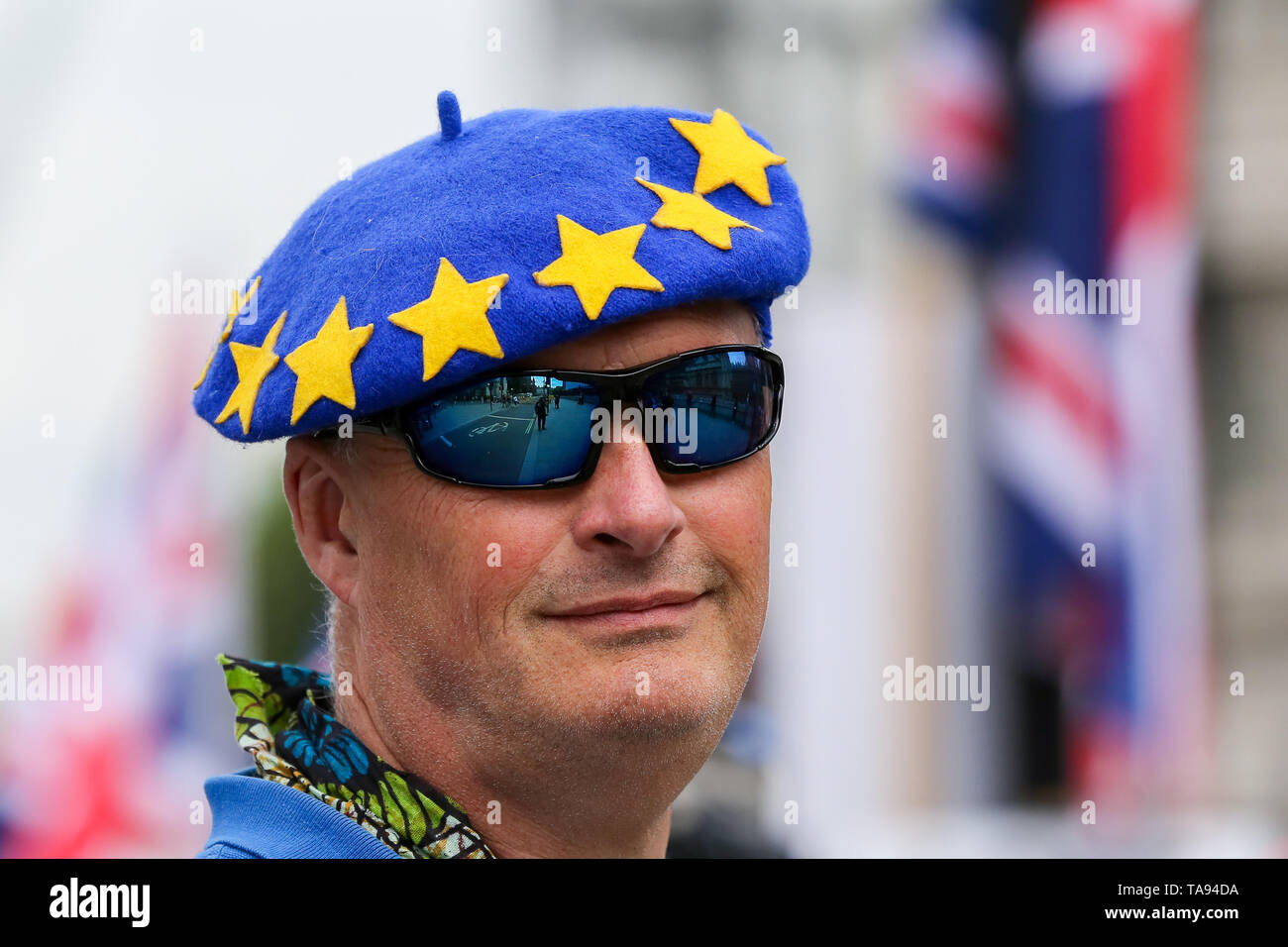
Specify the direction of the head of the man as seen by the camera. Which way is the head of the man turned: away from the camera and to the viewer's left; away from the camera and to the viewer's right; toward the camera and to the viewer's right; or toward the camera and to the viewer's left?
toward the camera and to the viewer's right

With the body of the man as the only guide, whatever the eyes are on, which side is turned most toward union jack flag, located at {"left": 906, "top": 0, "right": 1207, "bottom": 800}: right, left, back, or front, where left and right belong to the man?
left

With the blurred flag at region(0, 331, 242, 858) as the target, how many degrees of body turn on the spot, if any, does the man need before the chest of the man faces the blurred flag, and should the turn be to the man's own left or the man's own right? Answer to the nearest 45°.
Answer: approximately 135° to the man's own left

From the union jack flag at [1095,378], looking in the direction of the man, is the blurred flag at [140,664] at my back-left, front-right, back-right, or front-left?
front-right

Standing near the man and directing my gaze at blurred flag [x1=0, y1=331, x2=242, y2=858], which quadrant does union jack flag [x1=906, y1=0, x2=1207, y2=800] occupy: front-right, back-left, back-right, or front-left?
front-right

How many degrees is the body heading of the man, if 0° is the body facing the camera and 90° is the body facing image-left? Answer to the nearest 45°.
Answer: approximately 315°

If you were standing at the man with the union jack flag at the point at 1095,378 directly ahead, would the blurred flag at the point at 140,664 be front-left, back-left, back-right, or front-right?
front-left
